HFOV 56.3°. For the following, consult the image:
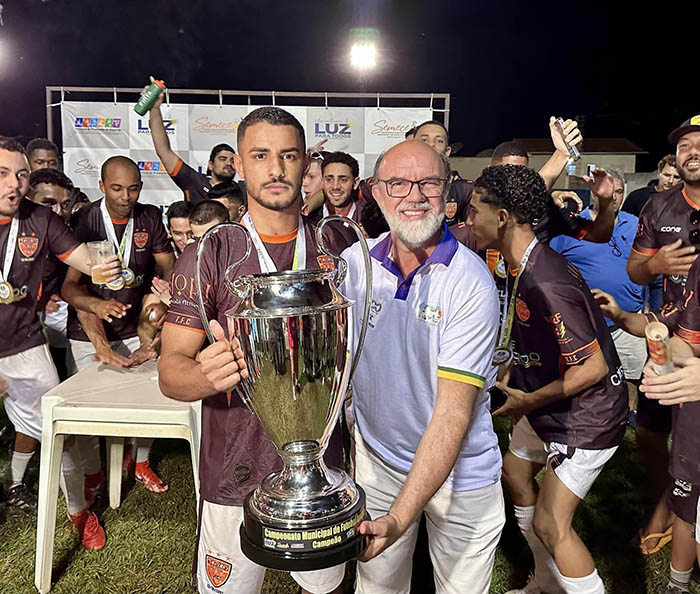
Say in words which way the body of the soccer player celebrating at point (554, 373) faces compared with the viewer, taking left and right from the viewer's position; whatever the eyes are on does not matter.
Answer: facing to the left of the viewer

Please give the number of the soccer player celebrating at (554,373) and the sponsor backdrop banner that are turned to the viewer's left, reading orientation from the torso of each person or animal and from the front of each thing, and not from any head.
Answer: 1

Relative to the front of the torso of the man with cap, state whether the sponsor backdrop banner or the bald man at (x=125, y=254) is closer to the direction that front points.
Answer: the bald man

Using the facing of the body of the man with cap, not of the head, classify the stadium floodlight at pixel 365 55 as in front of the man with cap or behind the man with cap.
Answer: behind

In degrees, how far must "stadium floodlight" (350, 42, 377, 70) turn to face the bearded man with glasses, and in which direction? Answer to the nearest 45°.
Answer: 0° — it already faces them

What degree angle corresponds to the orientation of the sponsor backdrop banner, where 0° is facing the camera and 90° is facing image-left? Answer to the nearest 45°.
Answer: approximately 0°

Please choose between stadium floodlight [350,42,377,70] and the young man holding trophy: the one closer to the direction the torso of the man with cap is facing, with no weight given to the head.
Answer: the young man holding trophy
